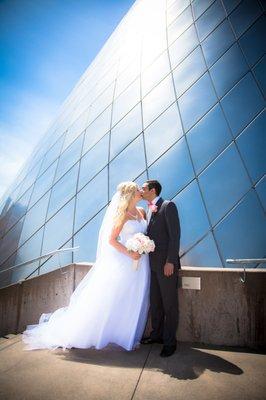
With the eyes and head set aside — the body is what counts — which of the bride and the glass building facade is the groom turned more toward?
the bride

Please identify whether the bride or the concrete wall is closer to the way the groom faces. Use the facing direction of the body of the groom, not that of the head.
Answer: the bride

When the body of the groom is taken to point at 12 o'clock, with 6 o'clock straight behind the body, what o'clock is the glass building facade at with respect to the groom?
The glass building facade is roughly at 3 o'clock from the groom.

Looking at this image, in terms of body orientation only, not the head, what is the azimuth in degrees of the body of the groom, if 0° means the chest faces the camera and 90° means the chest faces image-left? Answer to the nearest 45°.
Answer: approximately 90°

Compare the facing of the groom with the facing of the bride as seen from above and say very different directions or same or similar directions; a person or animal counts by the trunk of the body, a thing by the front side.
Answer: very different directions

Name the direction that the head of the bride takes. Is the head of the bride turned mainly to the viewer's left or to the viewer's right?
to the viewer's right

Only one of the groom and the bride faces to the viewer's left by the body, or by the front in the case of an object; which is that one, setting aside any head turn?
the groom

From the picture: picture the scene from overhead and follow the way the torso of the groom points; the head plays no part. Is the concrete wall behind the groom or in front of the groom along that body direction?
behind

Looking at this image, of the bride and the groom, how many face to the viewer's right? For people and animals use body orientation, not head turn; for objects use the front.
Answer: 1

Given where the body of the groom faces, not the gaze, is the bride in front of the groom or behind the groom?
in front

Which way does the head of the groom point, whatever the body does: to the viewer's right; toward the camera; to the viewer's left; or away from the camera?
to the viewer's left

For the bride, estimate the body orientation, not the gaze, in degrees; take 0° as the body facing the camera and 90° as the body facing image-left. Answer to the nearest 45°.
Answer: approximately 270°
